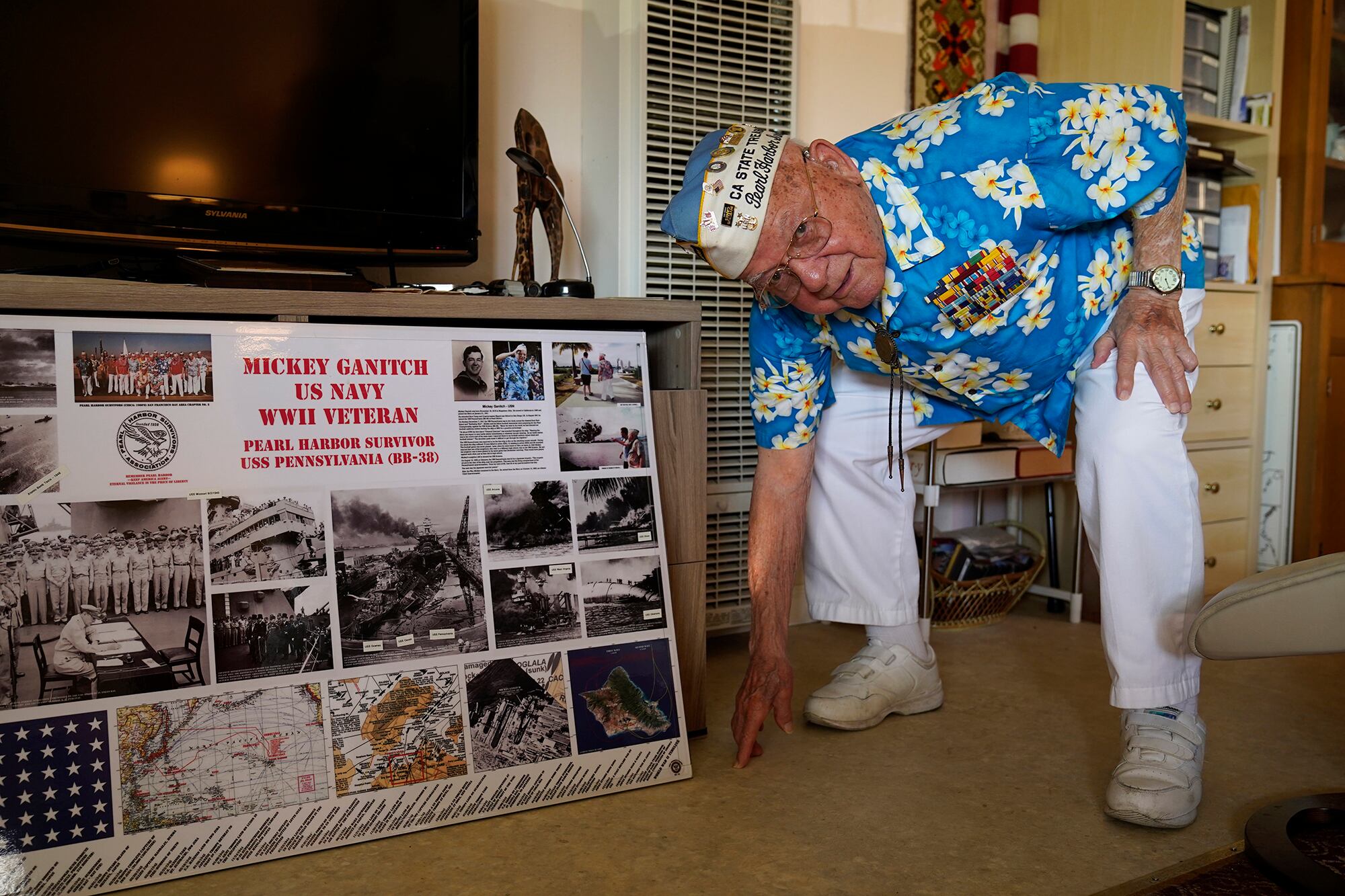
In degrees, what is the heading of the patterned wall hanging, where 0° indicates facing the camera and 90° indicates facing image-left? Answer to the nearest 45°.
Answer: approximately 0°

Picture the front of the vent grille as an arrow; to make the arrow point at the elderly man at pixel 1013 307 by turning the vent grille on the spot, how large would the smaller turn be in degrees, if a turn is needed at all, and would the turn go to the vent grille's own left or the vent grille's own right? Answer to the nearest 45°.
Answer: approximately 45° to the vent grille's own left
